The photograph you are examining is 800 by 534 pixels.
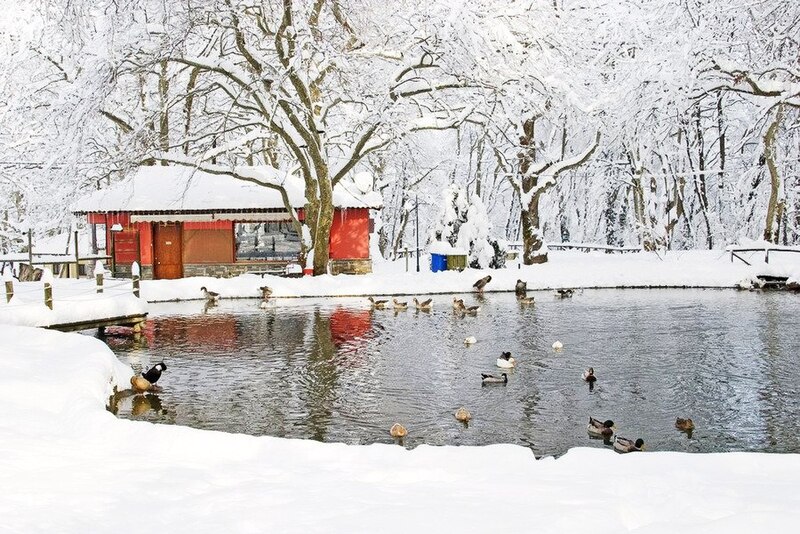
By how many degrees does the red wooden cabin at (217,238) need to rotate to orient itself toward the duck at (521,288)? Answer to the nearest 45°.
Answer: approximately 45° to its left

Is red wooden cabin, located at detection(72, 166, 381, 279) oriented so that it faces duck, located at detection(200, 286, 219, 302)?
yes

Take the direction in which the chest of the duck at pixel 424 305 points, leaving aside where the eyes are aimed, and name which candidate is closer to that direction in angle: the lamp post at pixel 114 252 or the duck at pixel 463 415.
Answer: the lamp post

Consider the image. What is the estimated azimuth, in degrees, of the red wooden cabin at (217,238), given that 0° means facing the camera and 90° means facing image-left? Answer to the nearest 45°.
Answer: approximately 0°

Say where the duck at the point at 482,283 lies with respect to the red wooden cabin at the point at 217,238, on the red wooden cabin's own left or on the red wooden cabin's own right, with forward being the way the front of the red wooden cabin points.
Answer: on the red wooden cabin's own left

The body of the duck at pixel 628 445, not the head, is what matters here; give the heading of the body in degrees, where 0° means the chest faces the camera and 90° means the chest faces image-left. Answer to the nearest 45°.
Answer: approximately 270°

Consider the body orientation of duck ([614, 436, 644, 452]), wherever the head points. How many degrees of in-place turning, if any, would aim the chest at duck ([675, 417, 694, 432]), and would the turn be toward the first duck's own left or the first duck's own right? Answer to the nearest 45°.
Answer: approximately 45° to the first duck's own left
